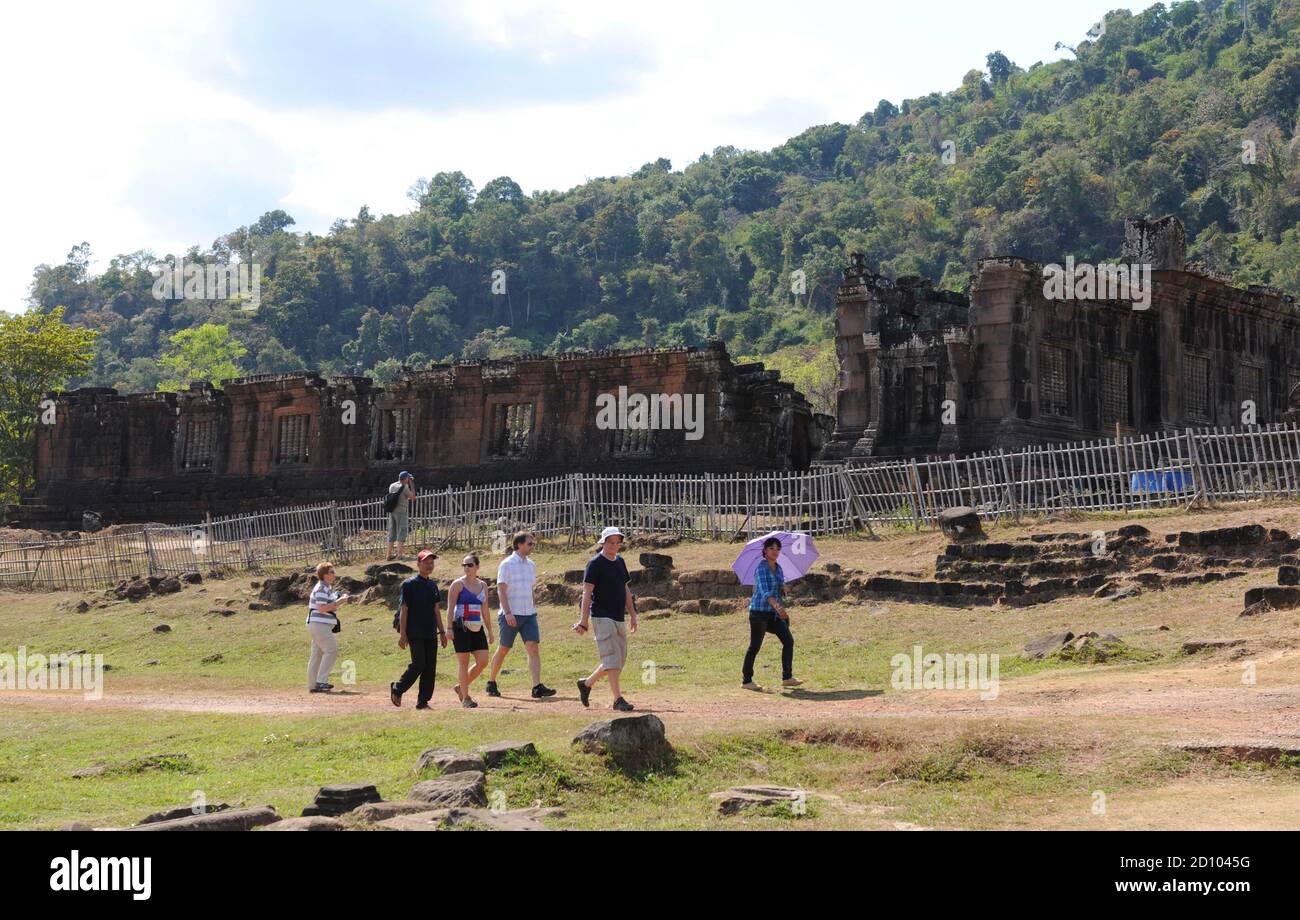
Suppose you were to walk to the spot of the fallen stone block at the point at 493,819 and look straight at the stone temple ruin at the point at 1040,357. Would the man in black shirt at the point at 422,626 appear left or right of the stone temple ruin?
left

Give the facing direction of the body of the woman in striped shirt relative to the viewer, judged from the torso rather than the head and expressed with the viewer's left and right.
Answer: facing to the right of the viewer

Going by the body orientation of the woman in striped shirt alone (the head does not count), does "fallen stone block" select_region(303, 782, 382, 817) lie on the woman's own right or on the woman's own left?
on the woman's own right

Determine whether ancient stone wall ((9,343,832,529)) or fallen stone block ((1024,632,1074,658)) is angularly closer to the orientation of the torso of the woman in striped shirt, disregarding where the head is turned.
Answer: the fallen stone block

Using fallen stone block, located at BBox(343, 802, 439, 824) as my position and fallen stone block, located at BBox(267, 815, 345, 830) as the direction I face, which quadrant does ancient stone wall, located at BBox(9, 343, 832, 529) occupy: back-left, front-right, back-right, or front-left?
back-right
